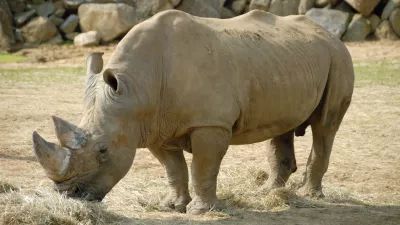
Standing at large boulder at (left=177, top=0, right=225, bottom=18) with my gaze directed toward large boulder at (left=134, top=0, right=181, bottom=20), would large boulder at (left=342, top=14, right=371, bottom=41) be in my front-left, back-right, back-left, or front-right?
back-left

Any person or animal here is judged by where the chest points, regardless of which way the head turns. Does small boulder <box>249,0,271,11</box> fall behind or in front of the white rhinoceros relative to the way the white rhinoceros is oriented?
behind

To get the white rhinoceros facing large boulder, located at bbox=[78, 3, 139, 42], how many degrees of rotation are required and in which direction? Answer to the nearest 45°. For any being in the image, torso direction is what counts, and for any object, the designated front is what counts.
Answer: approximately 135° to its right

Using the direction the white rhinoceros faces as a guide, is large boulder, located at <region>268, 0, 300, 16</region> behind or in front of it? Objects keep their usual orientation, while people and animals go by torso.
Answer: behind

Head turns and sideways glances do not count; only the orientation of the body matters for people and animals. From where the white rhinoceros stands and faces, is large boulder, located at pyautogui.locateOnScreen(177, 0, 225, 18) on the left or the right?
on its right

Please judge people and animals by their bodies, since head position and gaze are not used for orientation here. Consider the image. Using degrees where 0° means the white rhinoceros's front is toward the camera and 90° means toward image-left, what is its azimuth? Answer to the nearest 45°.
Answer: approximately 45°

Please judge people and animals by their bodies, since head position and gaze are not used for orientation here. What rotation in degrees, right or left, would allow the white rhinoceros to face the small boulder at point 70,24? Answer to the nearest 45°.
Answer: approximately 135° to its right

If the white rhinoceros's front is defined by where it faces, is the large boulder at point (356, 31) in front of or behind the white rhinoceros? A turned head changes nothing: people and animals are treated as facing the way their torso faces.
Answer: behind

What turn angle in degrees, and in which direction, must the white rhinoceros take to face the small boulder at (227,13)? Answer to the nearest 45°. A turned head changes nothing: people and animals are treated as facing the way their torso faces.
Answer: approximately 135° to its right

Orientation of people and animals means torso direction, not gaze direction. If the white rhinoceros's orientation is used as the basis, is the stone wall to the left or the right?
on its right
